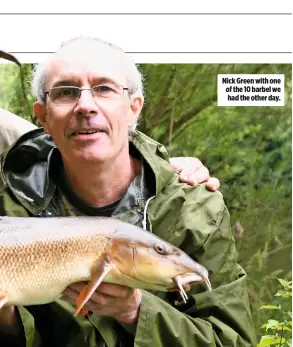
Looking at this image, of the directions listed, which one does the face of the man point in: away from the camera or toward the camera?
toward the camera

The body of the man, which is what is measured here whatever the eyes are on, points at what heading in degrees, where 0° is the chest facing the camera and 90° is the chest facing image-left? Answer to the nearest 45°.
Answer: approximately 0°
